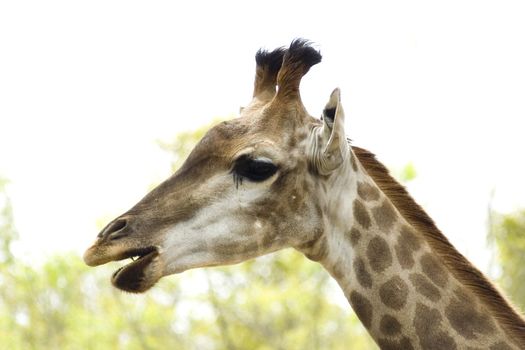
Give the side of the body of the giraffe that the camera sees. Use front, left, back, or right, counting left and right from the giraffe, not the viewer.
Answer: left

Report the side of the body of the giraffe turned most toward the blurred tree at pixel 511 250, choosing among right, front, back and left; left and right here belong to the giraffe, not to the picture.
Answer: right

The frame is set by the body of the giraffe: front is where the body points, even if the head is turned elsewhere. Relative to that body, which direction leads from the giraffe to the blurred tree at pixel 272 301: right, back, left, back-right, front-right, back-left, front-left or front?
right

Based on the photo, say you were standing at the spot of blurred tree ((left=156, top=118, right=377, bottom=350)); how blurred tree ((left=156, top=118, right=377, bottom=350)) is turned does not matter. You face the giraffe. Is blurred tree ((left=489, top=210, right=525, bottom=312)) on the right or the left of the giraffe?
left
